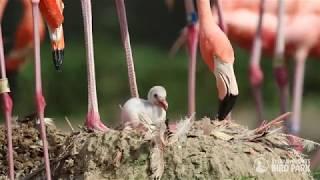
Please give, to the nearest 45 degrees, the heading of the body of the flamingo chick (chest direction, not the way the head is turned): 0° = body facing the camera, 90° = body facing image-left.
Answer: approximately 270°

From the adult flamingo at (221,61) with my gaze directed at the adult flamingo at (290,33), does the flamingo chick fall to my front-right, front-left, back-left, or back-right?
back-left

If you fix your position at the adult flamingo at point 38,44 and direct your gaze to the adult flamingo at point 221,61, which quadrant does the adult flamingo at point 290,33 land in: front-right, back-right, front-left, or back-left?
front-left

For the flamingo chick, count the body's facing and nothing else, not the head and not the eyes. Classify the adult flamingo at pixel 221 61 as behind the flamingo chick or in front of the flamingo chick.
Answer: in front

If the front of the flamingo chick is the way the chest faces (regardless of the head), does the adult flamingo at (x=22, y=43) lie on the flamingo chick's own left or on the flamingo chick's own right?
on the flamingo chick's own left

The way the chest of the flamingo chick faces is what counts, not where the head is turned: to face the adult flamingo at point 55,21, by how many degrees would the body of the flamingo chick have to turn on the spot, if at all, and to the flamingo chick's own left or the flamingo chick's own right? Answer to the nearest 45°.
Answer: approximately 180°
